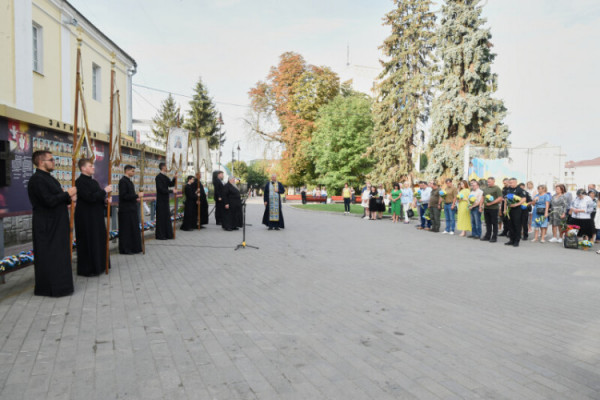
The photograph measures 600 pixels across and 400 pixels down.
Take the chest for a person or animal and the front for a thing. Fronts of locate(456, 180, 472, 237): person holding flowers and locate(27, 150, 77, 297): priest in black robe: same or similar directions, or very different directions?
very different directions

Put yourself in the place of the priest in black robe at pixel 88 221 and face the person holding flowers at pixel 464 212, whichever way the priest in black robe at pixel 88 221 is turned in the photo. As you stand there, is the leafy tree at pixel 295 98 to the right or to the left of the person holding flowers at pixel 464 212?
left

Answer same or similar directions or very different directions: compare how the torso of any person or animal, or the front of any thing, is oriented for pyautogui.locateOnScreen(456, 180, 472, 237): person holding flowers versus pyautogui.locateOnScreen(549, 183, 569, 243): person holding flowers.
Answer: same or similar directions

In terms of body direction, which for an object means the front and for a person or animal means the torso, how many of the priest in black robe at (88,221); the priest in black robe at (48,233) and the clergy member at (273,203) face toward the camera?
1

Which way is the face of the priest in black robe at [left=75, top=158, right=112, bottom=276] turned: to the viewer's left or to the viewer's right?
to the viewer's right

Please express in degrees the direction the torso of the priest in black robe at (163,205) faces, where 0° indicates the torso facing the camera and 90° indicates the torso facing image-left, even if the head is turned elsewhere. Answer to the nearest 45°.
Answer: approximately 270°

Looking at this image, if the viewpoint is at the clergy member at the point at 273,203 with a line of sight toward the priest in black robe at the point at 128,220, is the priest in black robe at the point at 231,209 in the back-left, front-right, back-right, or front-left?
front-right

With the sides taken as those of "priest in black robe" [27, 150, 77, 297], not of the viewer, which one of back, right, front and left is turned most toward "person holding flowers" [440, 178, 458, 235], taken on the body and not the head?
front

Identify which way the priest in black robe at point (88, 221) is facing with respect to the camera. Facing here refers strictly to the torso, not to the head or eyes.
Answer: to the viewer's right

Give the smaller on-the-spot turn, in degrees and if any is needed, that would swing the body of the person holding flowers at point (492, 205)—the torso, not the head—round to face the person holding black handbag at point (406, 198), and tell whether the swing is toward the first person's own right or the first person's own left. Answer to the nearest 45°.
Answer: approximately 90° to the first person's own right

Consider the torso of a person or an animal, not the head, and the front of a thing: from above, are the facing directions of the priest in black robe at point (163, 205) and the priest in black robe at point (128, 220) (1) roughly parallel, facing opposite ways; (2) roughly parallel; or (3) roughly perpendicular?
roughly parallel

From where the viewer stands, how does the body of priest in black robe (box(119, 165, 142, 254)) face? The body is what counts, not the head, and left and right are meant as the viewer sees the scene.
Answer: facing to the right of the viewer

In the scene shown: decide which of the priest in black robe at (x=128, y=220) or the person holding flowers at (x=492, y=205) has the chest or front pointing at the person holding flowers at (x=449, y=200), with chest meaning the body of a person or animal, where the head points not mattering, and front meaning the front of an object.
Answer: the priest in black robe

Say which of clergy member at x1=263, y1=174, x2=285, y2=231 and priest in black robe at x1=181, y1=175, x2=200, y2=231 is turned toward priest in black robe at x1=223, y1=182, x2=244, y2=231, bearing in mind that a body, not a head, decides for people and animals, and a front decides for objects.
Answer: priest in black robe at x1=181, y1=175, x2=200, y2=231

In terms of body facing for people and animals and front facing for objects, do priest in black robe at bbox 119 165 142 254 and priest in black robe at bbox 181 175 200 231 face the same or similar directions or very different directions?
same or similar directions

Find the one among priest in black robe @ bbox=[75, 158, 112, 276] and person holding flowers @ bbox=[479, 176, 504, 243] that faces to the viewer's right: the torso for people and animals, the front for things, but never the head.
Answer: the priest in black robe

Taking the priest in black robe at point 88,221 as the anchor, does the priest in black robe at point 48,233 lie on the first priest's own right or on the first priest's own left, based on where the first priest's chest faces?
on the first priest's own right

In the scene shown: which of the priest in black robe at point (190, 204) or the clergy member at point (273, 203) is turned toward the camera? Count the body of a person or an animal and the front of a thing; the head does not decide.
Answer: the clergy member

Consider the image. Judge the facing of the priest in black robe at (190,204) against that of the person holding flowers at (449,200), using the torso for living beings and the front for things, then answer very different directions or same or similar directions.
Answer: very different directions

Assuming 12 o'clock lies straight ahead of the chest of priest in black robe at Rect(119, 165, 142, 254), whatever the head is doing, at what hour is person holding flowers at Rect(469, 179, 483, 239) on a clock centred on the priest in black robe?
The person holding flowers is roughly at 12 o'clock from the priest in black robe.

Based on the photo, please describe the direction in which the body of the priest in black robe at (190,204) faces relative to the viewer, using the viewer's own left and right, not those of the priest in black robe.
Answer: facing to the right of the viewer
